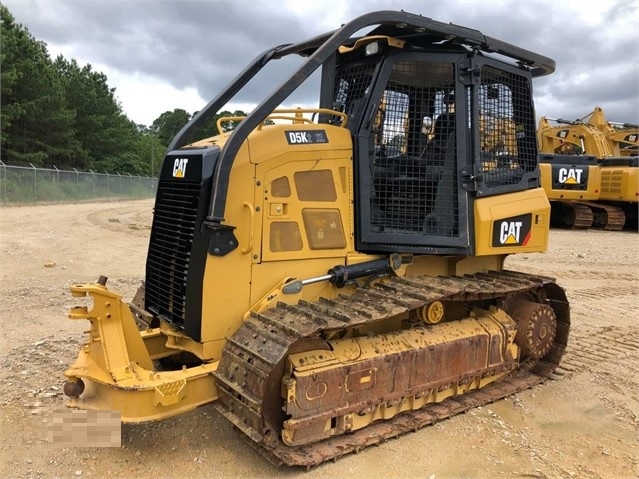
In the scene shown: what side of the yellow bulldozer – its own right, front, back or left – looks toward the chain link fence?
right

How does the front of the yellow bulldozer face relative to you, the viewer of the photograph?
facing the viewer and to the left of the viewer

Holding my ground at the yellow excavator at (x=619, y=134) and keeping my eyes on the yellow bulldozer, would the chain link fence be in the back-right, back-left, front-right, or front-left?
front-right

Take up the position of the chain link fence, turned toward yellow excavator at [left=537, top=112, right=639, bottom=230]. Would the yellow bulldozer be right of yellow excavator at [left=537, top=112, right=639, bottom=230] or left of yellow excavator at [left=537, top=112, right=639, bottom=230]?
right

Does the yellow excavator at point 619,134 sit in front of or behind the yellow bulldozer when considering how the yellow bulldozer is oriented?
behind

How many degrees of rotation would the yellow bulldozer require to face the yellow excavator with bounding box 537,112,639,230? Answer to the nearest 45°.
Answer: approximately 180°
